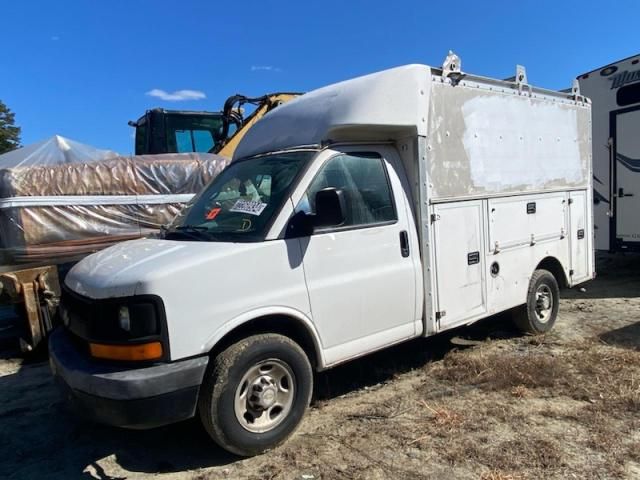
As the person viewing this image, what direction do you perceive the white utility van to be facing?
facing the viewer and to the left of the viewer

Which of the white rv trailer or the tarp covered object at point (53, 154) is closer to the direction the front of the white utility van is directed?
the tarp covered object

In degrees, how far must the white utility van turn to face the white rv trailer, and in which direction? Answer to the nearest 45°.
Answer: approximately 180°

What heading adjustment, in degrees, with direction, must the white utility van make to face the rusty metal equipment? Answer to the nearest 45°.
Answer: approximately 90° to its right

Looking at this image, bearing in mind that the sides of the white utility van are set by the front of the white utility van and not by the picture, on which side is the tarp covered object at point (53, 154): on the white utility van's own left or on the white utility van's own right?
on the white utility van's own right

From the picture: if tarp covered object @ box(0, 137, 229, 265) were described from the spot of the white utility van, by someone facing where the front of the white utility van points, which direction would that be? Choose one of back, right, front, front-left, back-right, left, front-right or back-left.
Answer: right

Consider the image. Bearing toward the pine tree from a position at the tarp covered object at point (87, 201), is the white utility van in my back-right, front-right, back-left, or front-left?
back-right

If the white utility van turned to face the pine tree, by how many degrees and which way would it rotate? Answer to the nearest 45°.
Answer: approximately 90° to its right
